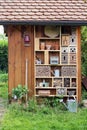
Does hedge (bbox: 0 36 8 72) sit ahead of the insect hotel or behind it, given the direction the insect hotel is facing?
behind

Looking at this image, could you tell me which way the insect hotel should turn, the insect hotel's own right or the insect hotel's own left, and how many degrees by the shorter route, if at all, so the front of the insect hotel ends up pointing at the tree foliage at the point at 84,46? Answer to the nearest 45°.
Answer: approximately 135° to the insect hotel's own left

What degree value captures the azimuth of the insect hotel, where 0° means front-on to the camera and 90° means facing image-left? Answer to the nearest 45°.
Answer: approximately 0°
